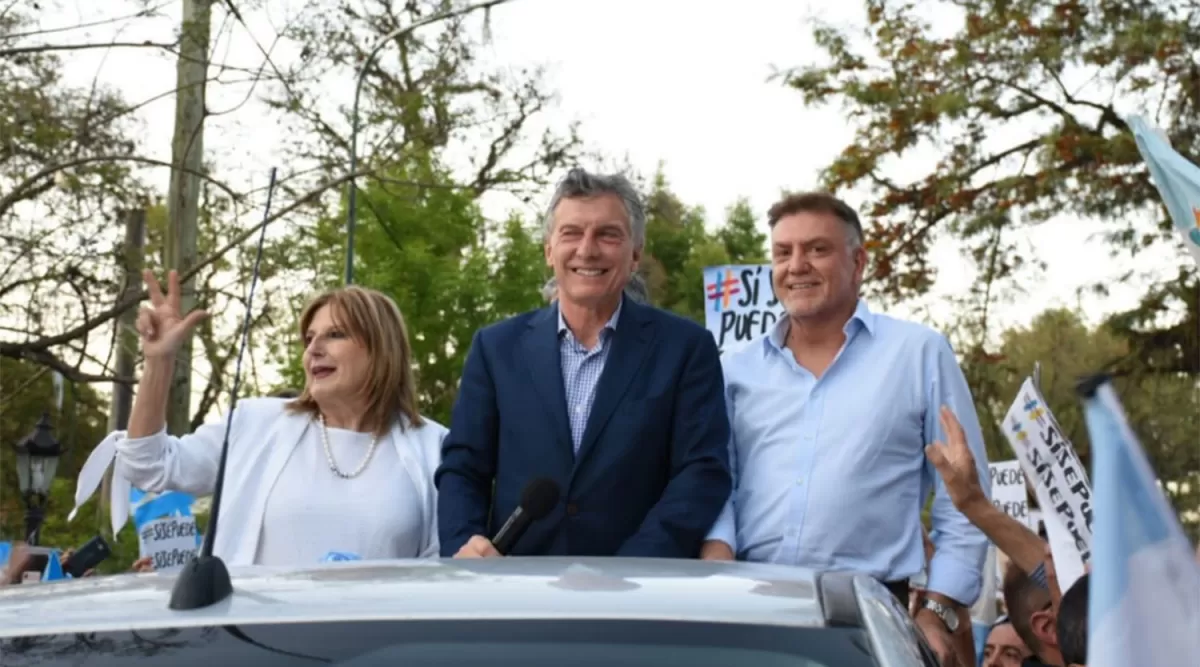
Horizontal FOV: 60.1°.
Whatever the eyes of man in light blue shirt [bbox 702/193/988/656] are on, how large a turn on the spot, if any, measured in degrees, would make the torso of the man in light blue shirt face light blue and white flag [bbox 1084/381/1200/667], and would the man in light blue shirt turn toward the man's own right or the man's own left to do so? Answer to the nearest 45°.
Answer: approximately 45° to the man's own left

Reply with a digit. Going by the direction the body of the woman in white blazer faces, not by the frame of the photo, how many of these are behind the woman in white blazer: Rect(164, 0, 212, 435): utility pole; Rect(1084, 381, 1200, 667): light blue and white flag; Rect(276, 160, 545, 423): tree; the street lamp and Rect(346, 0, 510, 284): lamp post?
4

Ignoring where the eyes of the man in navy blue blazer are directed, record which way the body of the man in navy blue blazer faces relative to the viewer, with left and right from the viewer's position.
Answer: facing the viewer

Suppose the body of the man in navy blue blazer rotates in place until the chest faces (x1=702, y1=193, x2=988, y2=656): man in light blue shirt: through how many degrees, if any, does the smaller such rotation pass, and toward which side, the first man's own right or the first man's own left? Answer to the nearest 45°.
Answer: approximately 90° to the first man's own left

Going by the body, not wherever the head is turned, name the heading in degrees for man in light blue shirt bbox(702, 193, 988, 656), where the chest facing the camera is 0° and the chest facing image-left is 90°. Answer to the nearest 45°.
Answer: approximately 45°

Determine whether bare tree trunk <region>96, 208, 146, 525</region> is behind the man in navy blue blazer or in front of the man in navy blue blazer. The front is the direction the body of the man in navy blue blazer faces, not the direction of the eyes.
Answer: behind

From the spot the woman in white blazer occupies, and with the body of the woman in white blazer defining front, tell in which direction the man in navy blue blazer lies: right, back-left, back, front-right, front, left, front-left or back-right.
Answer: front-left

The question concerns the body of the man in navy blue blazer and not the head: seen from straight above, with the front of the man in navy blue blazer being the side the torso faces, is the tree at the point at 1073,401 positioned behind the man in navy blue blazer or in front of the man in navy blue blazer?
behind

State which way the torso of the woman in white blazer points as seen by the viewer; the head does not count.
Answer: toward the camera

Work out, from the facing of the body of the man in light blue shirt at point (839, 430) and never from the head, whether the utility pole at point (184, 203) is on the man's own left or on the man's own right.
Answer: on the man's own right

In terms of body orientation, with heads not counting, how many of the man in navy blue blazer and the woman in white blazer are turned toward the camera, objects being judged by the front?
2

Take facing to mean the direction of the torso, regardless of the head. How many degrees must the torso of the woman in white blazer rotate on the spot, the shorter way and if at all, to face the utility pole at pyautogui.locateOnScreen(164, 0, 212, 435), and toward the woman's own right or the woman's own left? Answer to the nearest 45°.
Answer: approximately 180°
